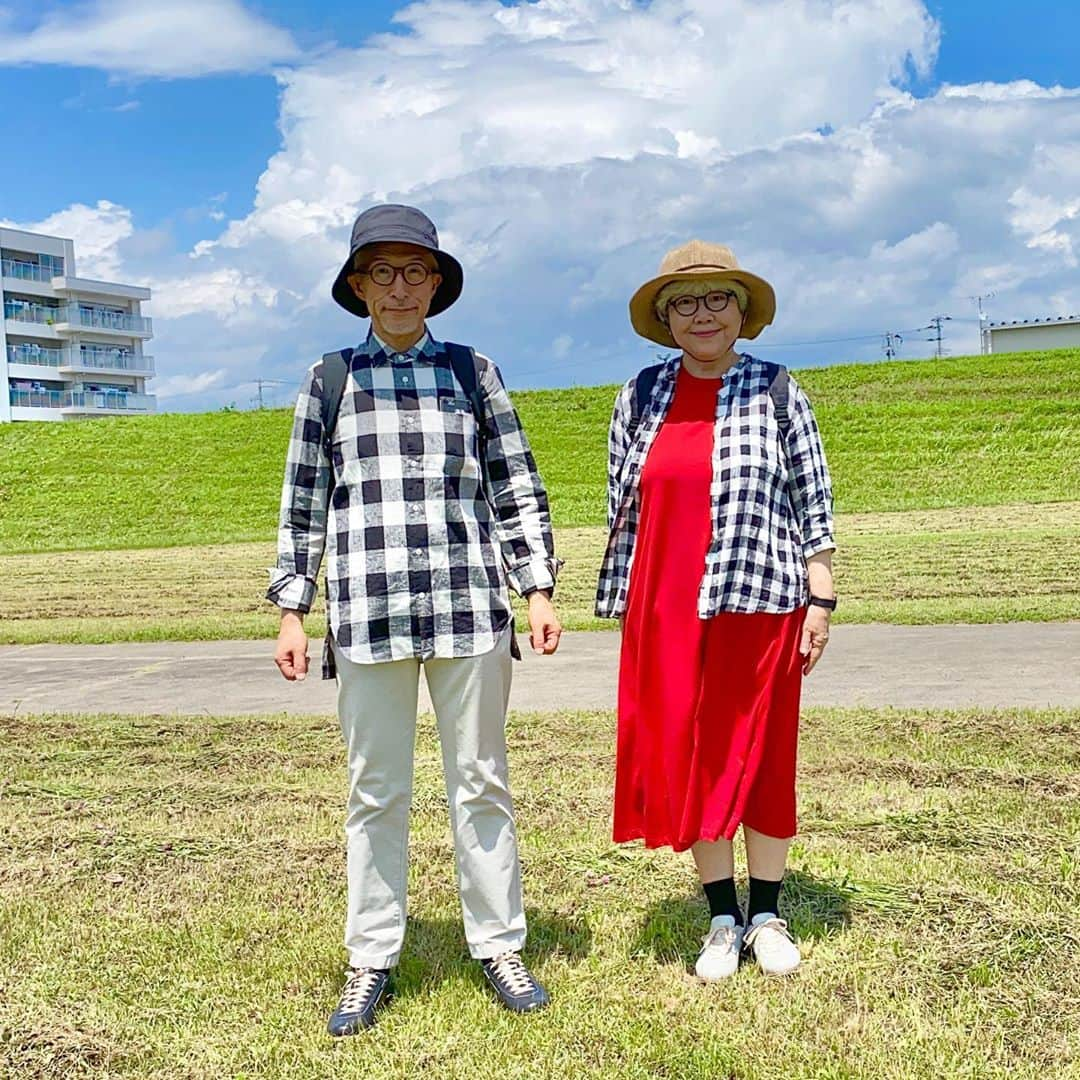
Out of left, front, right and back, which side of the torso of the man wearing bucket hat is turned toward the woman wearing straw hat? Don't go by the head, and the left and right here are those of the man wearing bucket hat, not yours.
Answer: left

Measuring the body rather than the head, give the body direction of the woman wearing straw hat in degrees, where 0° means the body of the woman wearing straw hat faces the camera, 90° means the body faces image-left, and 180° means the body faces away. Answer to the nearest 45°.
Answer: approximately 0°

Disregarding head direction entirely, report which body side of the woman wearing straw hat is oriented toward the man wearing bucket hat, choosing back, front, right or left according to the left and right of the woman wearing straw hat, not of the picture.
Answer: right

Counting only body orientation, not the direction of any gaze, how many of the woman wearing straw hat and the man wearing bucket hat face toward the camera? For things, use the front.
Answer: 2

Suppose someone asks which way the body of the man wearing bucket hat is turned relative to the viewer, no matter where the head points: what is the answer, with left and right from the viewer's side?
facing the viewer
